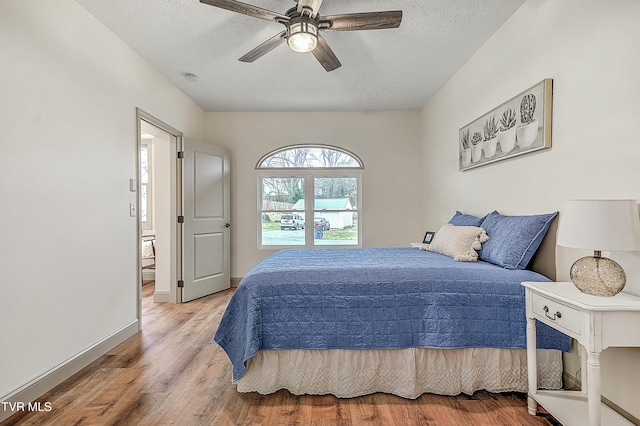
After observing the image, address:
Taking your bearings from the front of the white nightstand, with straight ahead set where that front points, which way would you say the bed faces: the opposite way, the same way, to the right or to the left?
the same way

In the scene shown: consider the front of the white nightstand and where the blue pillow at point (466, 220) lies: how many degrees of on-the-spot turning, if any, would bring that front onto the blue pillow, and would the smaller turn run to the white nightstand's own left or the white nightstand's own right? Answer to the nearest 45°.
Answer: approximately 90° to the white nightstand's own right

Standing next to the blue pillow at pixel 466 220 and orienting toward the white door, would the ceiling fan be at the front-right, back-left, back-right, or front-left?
front-left

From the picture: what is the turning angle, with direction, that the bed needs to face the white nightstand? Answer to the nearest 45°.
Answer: approximately 180°

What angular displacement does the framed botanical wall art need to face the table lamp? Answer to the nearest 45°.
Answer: approximately 45° to its left

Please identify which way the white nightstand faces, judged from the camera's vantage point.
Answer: facing the viewer and to the left of the viewer

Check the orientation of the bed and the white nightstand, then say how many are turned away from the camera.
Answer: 0

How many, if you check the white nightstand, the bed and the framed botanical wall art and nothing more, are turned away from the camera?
0

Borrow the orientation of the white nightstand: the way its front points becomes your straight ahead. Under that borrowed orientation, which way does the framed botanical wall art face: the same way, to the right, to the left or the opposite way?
the same way

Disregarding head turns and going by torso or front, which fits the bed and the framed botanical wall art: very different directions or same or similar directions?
same or similar directions

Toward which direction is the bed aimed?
to the viewer's left
